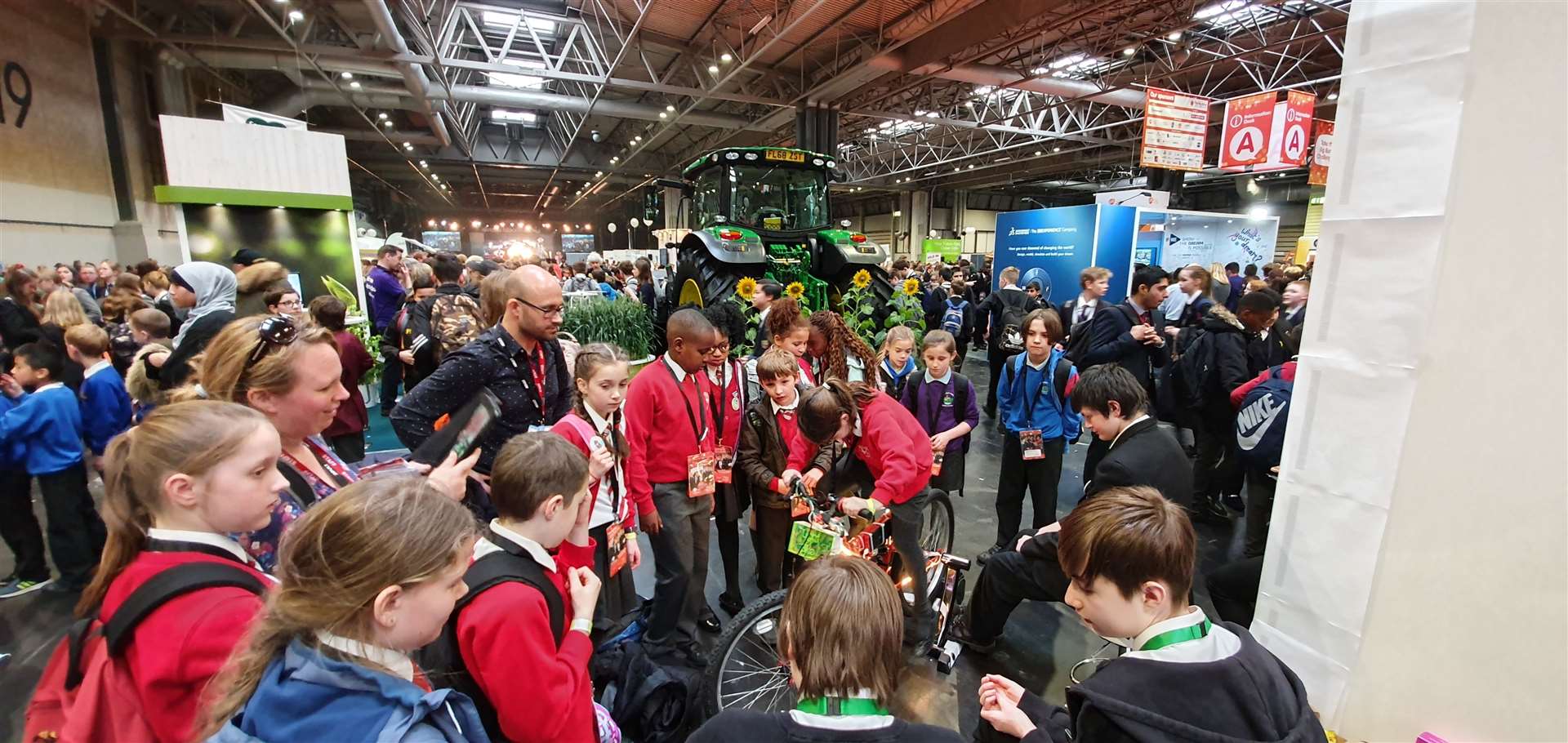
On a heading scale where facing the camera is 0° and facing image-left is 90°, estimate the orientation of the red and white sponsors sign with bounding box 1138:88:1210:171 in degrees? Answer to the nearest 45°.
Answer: approximately 0°

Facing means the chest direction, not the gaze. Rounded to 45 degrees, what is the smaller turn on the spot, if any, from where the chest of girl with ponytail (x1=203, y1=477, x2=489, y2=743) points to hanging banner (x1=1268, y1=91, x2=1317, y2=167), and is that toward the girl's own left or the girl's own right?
approximately 45° to the girl's own right

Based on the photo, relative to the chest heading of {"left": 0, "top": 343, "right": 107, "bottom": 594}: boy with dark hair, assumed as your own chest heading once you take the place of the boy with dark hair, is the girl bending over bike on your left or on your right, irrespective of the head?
on your left

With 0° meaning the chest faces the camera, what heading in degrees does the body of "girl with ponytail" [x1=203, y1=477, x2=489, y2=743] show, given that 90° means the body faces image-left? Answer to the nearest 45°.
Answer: approximately 225°

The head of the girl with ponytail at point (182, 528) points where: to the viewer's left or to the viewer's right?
to the viewer's right

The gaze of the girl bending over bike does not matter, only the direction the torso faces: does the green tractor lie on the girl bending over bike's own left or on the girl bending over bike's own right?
on the girl bending over bike's own right

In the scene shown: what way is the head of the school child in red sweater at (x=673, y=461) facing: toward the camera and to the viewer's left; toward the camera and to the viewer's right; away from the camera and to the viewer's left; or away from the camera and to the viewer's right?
toward the camera and to the viewer's right

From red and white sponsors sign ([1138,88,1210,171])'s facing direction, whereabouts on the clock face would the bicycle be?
The bicycle is roughly at 12 o'clock from the red and white sponsors sign.

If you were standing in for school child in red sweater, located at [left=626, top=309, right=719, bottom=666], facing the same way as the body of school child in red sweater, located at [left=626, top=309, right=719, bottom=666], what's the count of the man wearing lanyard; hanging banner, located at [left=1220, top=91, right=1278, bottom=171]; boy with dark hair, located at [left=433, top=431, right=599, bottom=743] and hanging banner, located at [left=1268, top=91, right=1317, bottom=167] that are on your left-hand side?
2

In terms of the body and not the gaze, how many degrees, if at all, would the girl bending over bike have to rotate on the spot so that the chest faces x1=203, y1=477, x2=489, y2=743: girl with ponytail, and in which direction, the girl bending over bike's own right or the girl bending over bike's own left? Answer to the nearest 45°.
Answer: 0° — they already face them

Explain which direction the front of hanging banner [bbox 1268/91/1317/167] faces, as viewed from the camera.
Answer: facing the viewer

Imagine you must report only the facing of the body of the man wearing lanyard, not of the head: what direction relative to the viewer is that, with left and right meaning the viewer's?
facing the viewer and to the right of the viewer

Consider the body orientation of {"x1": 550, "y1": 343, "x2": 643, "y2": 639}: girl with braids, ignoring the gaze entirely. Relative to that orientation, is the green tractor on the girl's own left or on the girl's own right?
on the girl's own left

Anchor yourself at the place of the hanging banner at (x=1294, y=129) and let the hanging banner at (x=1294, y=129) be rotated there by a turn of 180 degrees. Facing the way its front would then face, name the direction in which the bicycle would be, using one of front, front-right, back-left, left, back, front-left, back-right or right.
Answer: back
